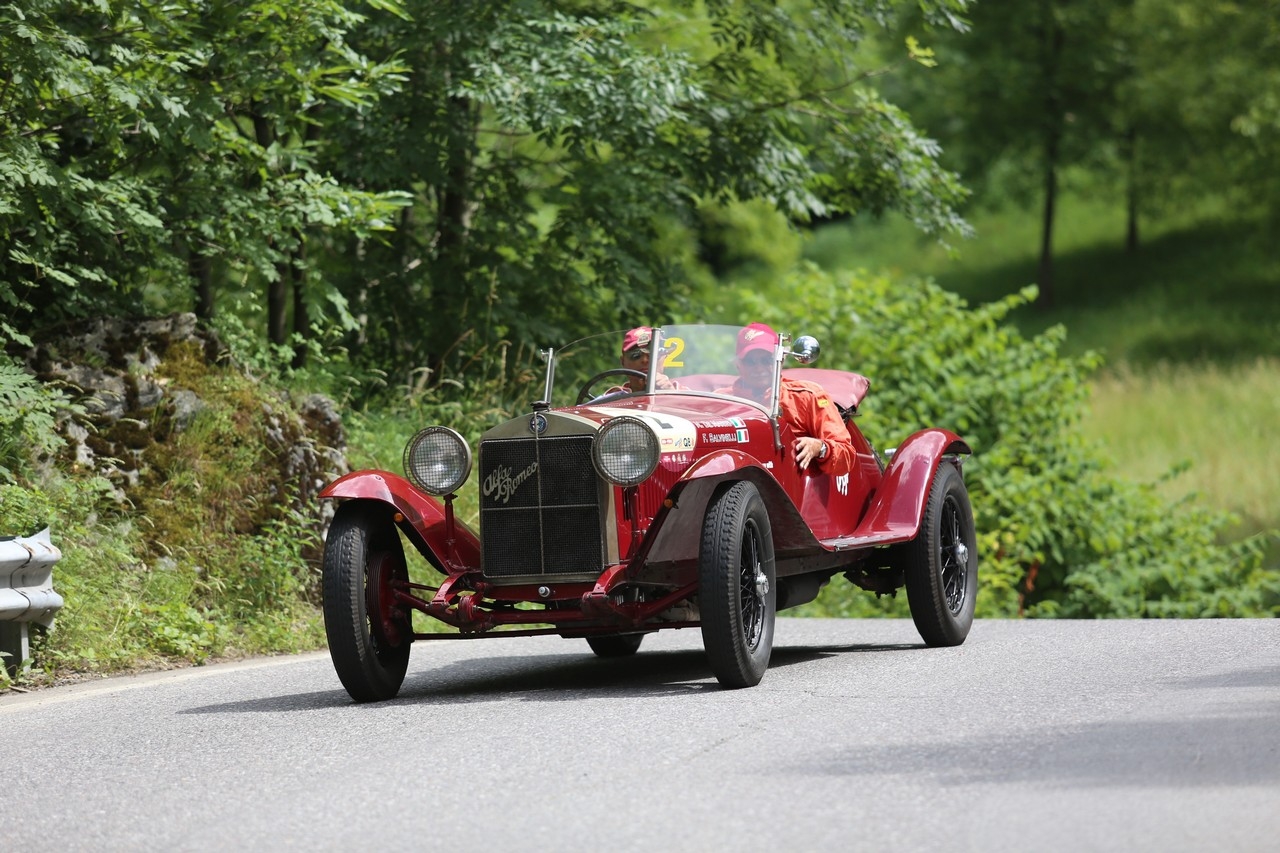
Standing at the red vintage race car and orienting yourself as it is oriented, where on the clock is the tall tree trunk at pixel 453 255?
The tall tree trunk is roughly at 4 o'clock from the red vintage race car.

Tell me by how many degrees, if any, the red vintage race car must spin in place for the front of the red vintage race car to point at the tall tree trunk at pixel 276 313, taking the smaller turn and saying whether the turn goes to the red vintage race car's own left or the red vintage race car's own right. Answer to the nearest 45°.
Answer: approximately 90° to the red vintage race car's own right

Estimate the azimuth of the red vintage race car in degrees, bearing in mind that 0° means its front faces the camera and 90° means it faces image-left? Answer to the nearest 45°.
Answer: approximately 45°

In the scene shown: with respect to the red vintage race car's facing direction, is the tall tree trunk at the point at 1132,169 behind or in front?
behind

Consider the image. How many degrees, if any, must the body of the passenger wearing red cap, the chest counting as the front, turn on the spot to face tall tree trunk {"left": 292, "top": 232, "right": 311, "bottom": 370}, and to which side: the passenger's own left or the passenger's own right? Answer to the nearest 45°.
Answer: approximately 90° to the passenger's own right

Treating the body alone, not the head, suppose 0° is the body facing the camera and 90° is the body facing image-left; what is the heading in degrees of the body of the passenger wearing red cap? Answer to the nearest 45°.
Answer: approximately 45°

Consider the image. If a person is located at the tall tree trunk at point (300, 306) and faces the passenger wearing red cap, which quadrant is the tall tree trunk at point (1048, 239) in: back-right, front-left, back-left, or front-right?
back-left

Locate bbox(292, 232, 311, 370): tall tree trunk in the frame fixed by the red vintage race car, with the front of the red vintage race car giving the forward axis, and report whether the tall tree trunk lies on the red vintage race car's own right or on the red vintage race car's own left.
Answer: on the red vintage race car's own right

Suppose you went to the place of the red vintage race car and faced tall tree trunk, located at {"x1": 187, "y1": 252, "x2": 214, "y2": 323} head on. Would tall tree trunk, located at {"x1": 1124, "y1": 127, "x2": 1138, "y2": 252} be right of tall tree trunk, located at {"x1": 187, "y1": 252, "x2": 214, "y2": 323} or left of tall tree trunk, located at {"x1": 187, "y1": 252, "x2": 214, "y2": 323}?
right

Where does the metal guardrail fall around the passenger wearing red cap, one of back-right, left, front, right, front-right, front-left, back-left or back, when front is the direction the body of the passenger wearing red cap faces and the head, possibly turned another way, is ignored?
front-right
